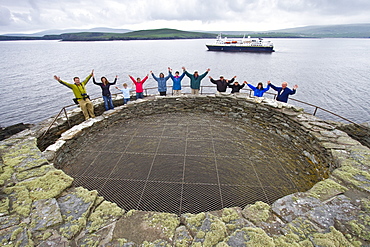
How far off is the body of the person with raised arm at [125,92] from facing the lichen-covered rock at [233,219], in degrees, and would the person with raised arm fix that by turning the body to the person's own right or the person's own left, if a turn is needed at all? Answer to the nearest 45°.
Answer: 0° — they already face it

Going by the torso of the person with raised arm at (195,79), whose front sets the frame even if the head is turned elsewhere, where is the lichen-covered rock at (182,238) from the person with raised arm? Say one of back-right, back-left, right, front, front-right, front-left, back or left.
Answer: front

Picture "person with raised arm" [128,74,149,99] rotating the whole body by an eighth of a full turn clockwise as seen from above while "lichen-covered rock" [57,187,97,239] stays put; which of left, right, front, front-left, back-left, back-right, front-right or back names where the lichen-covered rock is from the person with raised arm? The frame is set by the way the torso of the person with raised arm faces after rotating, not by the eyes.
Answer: front-left

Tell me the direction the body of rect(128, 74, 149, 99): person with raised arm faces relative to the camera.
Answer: toward the camera

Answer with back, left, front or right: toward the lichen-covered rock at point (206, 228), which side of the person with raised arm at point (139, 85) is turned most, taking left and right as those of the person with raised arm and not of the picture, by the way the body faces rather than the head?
front

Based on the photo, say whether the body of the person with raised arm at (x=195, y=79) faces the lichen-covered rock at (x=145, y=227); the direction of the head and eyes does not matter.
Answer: yes

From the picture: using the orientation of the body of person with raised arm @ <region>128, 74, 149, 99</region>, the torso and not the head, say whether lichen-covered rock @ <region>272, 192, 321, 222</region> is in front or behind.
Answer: in front

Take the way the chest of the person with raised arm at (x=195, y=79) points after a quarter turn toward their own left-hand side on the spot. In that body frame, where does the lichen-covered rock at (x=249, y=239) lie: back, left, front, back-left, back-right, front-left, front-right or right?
right

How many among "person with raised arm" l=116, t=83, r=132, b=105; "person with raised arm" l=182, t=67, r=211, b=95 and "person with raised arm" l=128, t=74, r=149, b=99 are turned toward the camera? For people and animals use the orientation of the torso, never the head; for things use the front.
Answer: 3

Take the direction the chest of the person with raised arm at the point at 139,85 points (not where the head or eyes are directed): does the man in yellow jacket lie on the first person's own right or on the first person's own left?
on the first person's own right

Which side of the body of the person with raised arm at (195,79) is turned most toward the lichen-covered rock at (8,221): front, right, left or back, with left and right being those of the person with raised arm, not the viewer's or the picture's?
front

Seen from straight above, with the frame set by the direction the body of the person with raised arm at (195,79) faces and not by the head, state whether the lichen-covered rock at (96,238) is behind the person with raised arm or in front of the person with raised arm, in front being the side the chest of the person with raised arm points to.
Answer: in front

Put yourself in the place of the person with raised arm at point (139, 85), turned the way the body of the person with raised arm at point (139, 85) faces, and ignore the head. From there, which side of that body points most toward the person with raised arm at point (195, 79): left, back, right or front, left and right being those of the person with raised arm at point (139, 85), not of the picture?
left

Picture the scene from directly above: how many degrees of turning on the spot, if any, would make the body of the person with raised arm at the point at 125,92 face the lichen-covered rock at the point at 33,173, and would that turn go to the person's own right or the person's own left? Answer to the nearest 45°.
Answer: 0° — they already face it

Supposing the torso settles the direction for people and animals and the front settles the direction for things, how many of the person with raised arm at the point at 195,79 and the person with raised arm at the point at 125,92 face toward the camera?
2

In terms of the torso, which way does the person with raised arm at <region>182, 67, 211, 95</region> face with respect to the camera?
toward the camera
